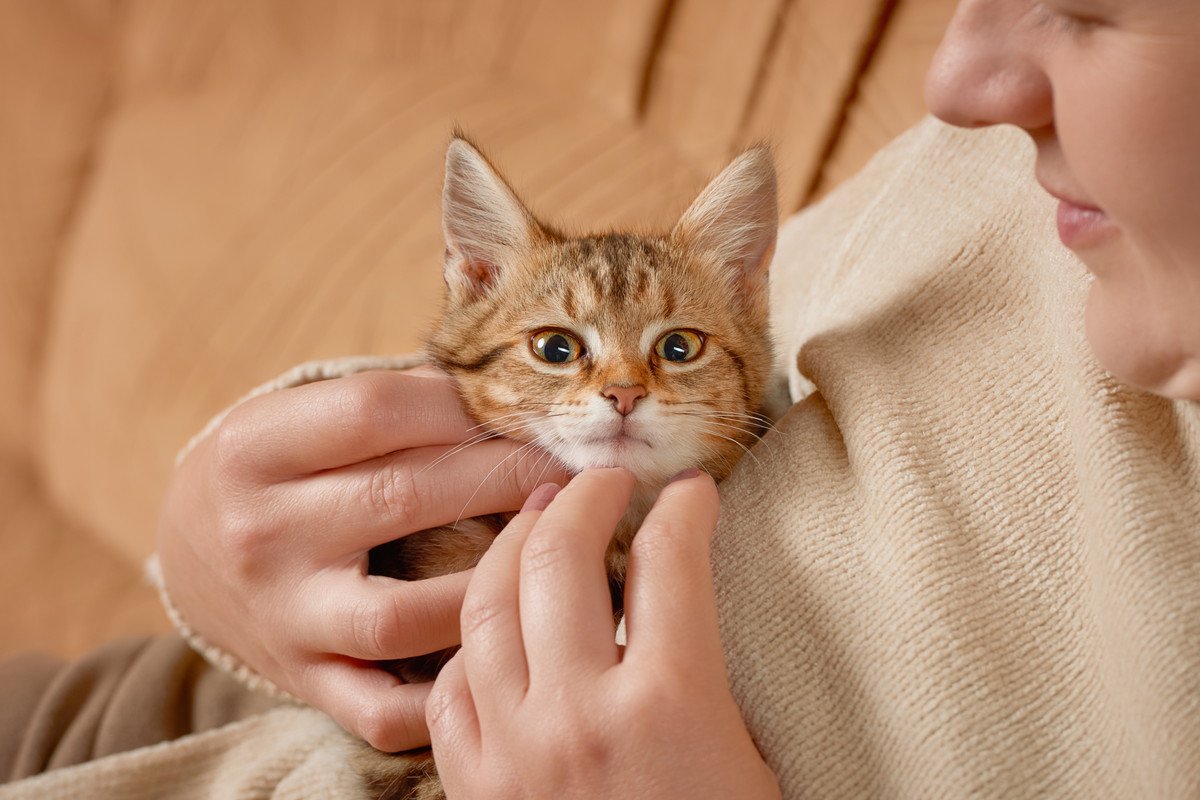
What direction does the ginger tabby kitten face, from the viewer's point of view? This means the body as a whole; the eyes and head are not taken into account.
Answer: toward the camera
